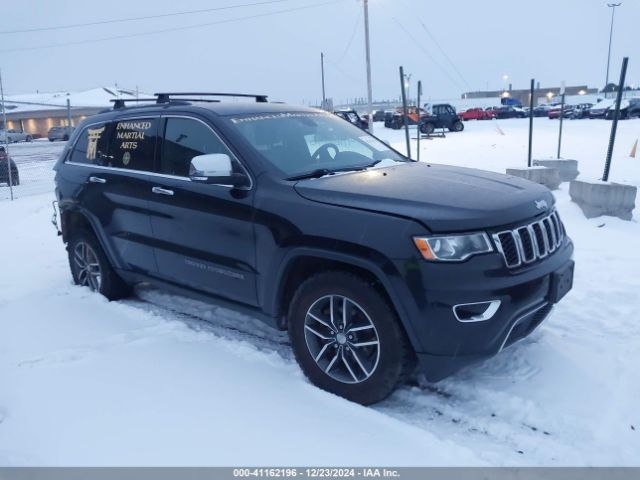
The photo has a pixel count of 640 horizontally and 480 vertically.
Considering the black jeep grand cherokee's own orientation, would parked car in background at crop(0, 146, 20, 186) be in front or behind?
behind

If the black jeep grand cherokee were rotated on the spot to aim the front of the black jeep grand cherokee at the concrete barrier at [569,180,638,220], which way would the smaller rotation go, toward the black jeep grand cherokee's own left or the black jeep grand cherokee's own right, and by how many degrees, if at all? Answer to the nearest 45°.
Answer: approximately 90° to the black jeep grand cherokee's own left

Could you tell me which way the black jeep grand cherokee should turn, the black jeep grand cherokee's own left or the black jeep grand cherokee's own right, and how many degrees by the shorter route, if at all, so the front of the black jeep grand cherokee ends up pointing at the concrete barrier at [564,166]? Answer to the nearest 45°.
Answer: approximately 90° to the black jeep grand cherokee's own left

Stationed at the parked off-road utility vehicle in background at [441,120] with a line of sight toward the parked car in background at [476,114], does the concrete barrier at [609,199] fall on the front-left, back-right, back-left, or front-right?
back-right

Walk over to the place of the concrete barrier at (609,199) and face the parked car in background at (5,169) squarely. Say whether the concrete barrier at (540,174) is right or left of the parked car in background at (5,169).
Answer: right

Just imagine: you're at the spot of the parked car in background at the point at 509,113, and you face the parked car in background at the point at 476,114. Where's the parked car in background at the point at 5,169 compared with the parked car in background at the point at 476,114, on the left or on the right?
left

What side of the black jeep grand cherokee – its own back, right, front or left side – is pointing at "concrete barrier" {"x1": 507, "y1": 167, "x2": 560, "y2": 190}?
left

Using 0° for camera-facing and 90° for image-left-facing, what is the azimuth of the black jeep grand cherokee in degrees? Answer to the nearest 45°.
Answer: approximately 315°

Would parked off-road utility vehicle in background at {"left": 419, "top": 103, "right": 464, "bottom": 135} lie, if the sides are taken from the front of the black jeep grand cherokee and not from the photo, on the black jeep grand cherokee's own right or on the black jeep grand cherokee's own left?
on the black jeep grand cherokee's own left
